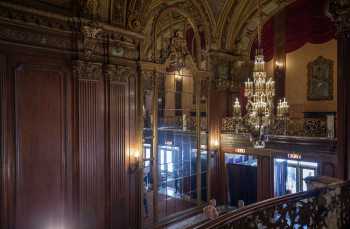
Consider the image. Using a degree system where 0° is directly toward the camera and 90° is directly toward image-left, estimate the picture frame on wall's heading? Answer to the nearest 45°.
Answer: approximately 0°

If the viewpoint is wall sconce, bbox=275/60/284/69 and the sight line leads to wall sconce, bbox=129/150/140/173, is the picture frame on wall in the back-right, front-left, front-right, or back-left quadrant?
back-left

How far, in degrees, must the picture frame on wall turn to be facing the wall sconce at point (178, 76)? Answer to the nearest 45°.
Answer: approximately 45° to its right

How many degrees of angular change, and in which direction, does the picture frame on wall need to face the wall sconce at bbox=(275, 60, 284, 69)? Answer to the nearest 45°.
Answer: approximately 90° to its right
